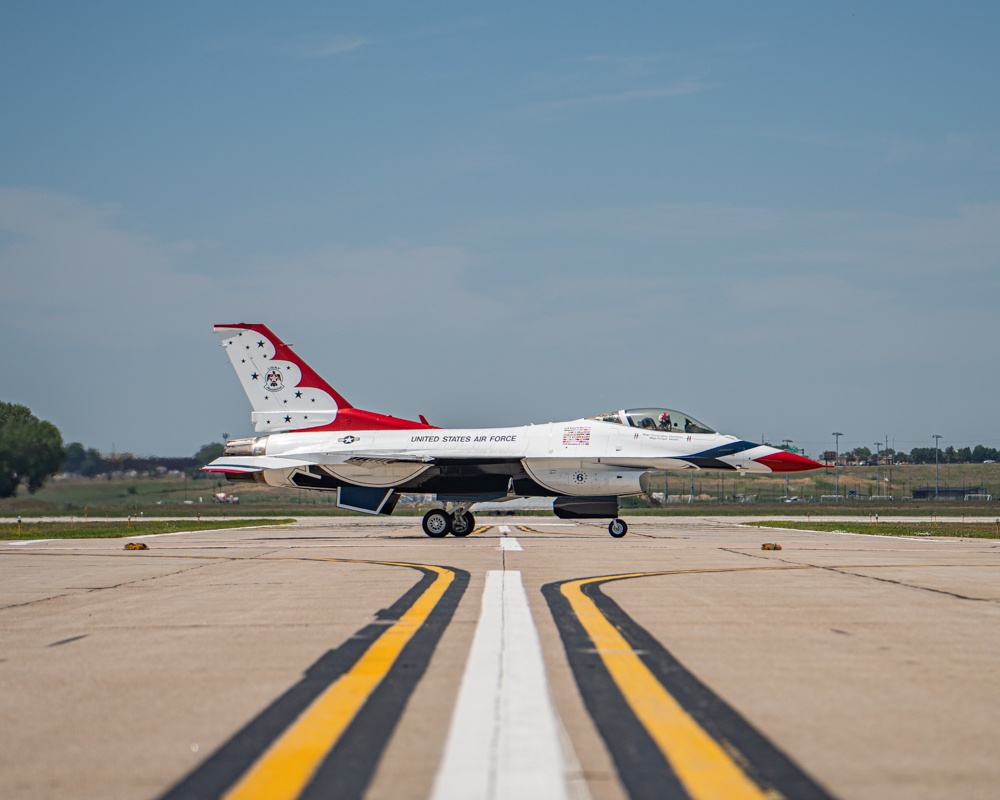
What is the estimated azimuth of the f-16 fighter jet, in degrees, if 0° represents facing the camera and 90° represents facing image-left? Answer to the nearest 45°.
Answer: approximately 270°
